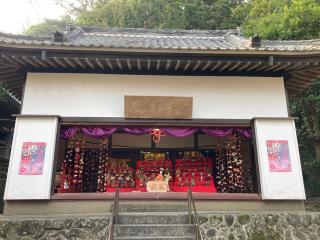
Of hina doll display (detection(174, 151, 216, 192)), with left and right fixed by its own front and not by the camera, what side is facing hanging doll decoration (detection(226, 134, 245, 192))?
left

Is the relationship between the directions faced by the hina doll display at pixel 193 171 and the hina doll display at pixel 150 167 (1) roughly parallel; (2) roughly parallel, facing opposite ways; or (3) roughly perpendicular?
roughly parallel

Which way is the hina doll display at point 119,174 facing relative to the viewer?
toward the camera

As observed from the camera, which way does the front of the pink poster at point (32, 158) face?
facing the viewer

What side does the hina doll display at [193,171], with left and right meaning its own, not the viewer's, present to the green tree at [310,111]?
left

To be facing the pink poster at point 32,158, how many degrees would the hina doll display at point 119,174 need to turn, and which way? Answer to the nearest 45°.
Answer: approximately 45° to its right

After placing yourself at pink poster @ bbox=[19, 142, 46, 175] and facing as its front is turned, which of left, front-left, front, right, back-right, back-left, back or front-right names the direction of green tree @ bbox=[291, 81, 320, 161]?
left

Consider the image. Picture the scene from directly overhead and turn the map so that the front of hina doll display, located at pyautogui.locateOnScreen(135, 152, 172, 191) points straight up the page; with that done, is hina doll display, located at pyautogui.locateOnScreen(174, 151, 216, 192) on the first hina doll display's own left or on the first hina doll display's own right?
on the first hina doll display's own left

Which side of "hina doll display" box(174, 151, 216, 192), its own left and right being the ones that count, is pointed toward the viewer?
front

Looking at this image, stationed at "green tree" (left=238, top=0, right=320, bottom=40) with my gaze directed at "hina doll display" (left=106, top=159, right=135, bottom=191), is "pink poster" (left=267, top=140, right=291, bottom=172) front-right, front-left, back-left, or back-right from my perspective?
front-left
